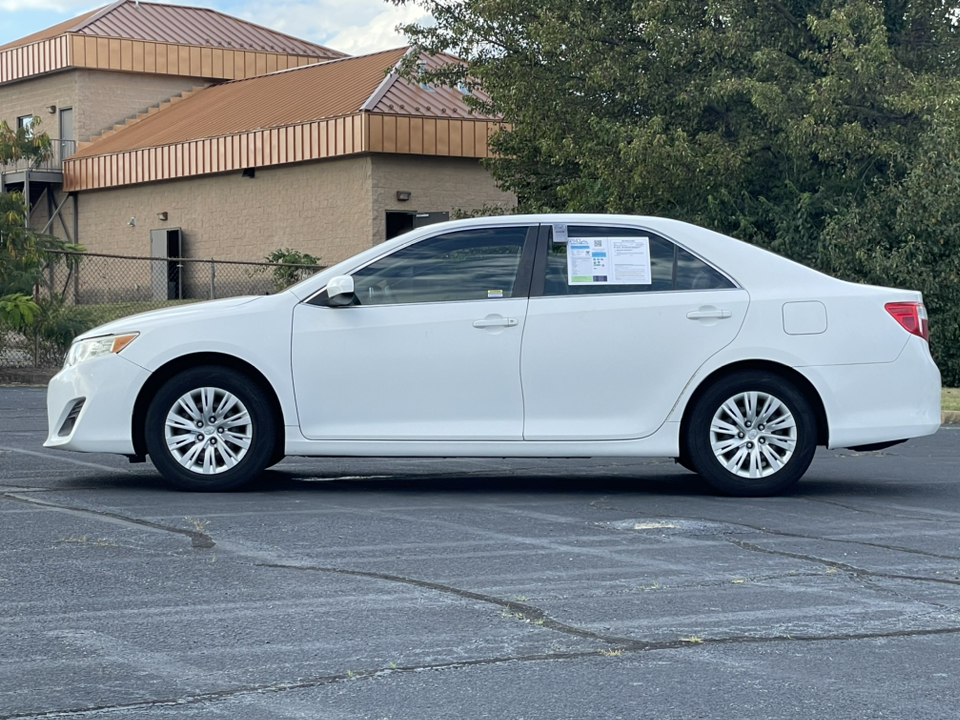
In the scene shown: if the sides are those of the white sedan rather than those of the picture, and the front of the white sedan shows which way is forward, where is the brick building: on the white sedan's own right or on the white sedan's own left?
on the white sedan's own right

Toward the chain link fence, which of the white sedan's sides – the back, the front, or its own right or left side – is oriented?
right

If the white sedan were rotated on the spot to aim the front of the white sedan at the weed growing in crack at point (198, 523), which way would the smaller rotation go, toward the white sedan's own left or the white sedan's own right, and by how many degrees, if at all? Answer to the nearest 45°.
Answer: approximately 45° to the white sedan's own left

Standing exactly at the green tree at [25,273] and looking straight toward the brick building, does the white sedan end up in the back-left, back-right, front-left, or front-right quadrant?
back-right

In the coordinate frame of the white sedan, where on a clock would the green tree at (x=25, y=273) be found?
The green tree is roughly at 2 o'clock from the white sedan.

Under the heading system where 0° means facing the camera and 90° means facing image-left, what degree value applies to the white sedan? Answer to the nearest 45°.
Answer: approximately 90°
